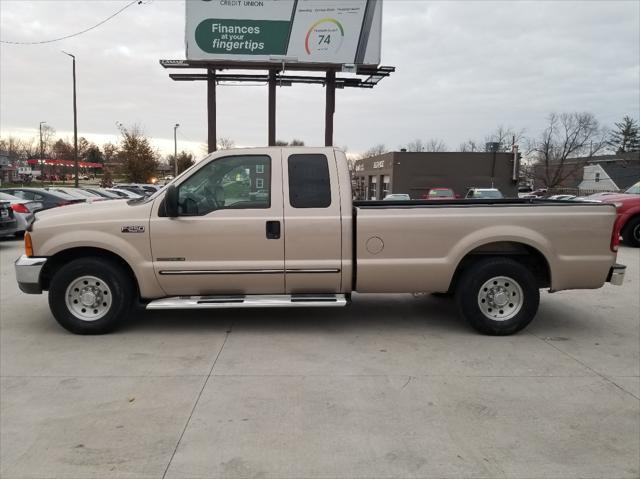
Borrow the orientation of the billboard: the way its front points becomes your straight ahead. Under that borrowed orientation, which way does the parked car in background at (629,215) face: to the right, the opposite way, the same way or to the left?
to the right

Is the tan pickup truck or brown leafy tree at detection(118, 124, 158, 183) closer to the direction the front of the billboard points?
the tan pickup truck

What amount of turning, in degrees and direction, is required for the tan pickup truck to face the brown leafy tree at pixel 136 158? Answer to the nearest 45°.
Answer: approximately 90° to its right

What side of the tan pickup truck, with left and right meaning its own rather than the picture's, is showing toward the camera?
left

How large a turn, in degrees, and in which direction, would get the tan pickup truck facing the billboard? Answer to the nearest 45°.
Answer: approximately 90° to its right

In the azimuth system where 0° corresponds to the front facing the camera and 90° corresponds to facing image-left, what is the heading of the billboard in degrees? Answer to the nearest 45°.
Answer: approximately 0°

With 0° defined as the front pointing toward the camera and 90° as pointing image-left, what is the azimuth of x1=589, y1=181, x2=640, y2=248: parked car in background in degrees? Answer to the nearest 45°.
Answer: approximately 45°

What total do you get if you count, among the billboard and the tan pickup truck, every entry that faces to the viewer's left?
1
